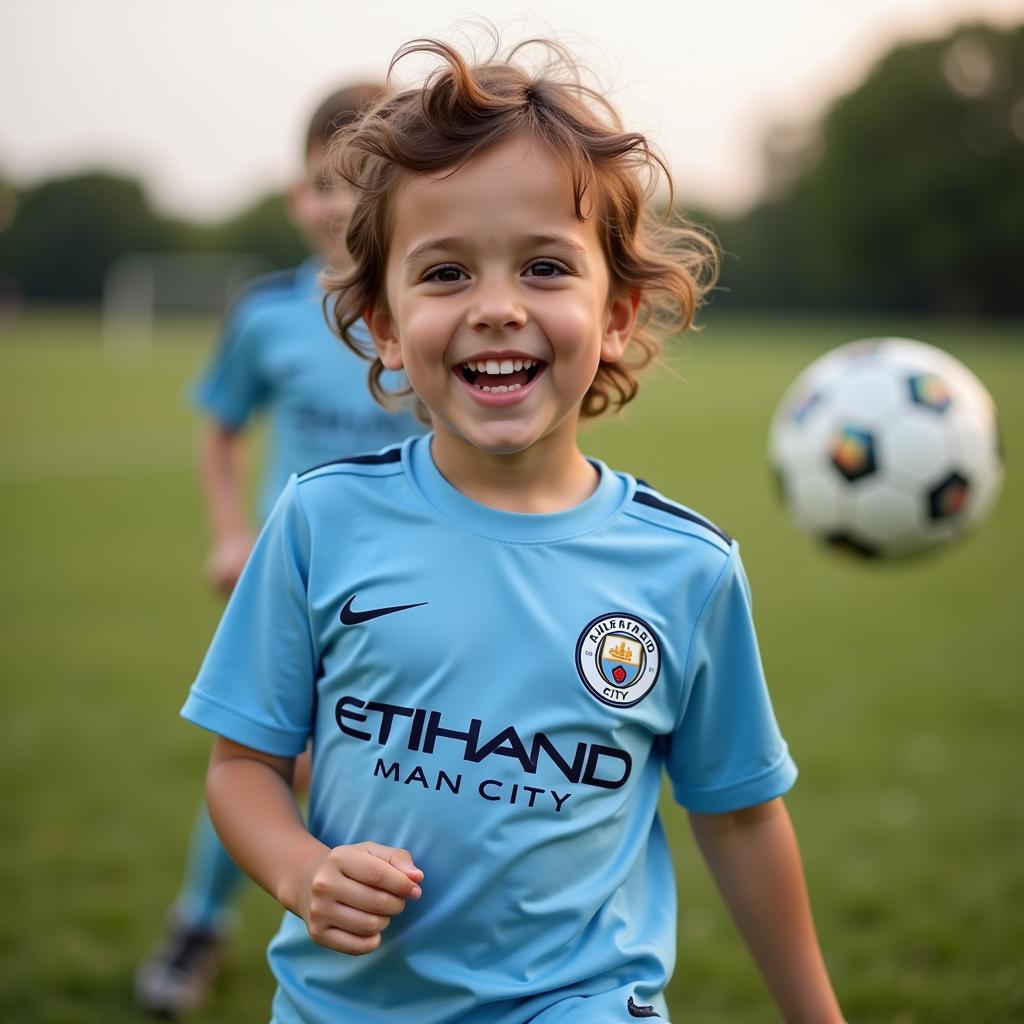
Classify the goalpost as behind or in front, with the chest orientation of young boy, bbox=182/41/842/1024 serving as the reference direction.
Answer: behind

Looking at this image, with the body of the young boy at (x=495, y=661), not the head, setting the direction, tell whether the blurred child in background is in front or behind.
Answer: behind

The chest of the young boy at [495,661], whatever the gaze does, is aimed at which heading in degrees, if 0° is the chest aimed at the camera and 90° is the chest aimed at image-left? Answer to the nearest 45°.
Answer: approximately 0°
